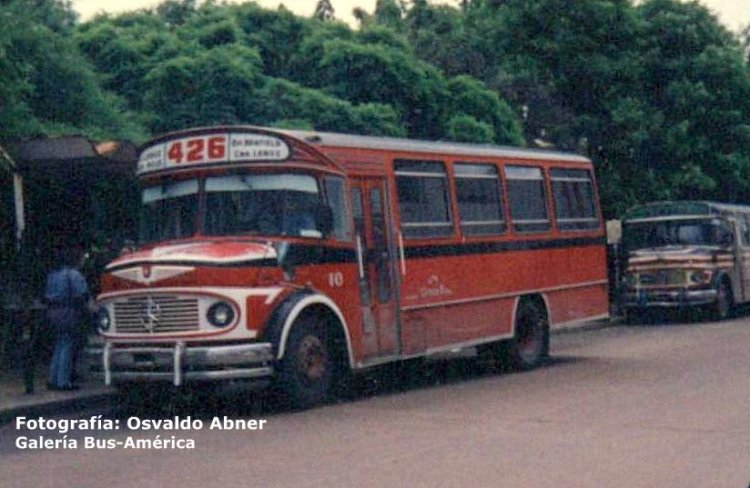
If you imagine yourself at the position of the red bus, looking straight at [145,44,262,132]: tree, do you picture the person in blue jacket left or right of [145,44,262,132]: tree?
left

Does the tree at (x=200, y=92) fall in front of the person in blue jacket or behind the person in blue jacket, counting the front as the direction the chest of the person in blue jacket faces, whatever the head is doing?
in front

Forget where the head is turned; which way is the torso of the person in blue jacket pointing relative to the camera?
away from the camera

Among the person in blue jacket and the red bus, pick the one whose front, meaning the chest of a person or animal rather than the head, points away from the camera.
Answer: the person in blue jacket

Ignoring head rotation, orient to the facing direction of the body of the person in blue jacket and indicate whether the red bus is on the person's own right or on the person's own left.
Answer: on the person's own right

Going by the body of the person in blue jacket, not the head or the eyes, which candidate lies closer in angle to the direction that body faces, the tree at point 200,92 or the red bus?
the tree

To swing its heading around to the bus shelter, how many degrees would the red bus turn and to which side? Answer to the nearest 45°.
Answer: approximately 90° to its right

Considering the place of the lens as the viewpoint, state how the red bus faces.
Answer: facing the viewer and to the left of the viewer

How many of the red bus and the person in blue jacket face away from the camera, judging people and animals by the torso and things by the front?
1

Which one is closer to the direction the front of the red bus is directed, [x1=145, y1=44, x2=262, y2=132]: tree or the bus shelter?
the bus shelter
